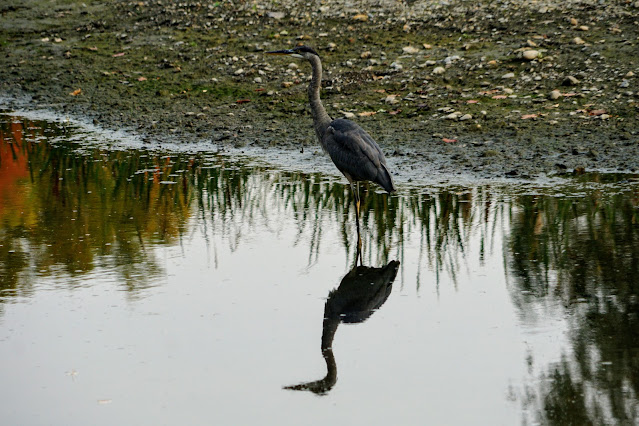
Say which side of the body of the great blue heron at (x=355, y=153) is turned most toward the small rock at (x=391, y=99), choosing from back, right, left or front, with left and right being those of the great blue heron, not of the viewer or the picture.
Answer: right

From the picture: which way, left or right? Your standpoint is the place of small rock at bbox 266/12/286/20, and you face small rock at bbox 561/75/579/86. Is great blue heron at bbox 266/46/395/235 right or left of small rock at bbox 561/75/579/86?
right

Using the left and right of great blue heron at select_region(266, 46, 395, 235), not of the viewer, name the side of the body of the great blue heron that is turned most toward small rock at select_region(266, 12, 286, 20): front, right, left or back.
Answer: right

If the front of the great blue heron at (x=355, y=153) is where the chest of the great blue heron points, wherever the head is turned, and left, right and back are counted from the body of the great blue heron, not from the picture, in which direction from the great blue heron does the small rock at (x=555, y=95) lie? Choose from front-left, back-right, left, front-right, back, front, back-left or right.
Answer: back-right

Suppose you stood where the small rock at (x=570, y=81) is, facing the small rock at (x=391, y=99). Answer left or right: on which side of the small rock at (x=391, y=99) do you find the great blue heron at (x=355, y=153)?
left

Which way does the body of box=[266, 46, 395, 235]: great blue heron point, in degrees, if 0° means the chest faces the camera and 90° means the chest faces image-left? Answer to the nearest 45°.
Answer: approximately 90°

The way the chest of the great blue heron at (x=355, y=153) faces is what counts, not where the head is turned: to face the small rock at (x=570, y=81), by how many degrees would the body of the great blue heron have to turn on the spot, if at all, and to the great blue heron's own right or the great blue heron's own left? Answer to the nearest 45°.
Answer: approximately 135° to the great blue heron's own right
